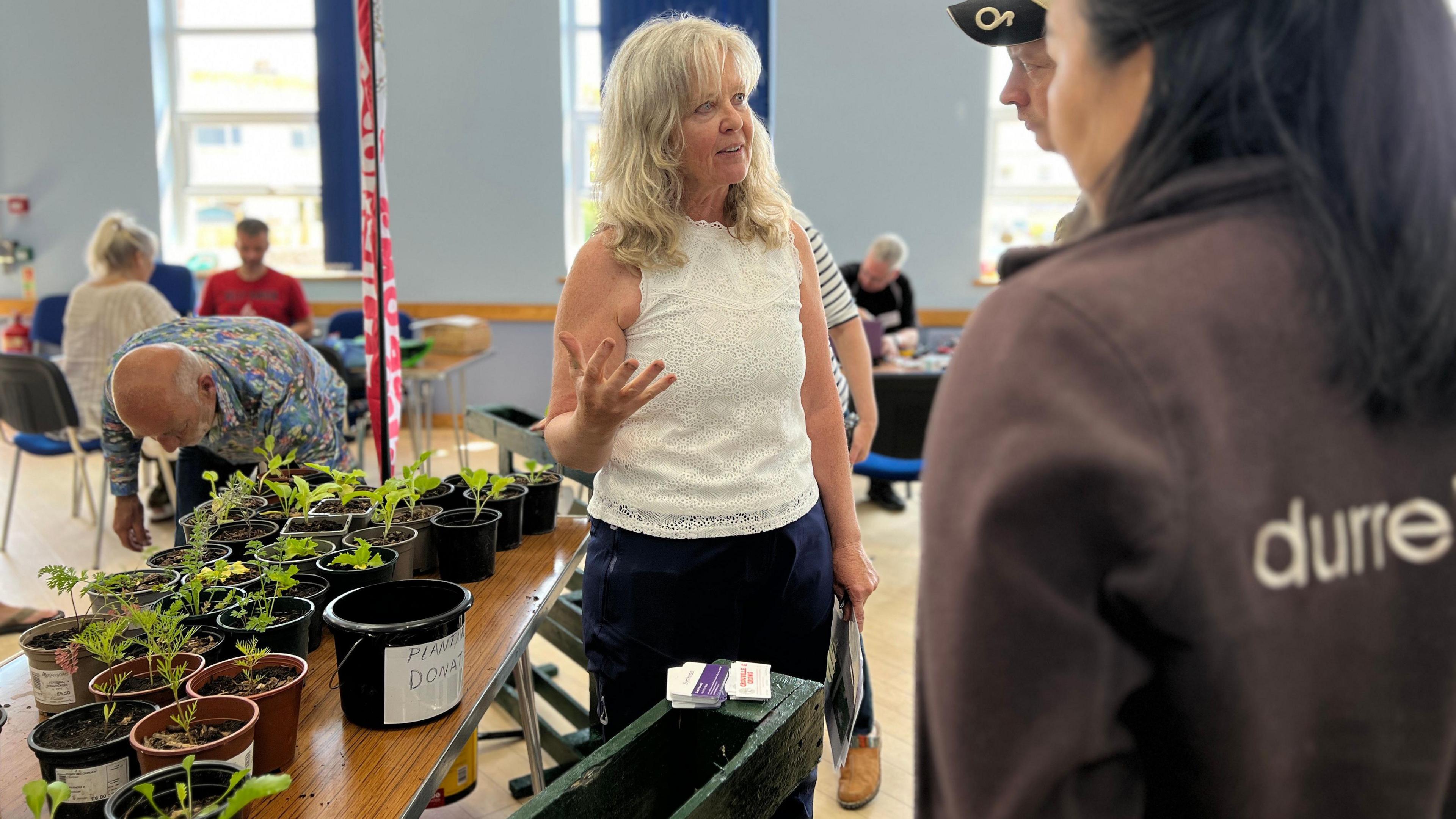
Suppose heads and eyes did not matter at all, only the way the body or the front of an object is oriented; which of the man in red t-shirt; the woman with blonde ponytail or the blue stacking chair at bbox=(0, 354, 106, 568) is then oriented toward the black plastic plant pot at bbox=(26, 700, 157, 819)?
the man in red t-shirt

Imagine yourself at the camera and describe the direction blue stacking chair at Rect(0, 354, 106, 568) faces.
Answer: facing away from the viewer and to the right of the viewer

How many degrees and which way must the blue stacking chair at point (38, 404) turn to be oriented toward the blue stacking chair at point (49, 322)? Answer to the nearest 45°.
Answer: approximately 45° to its left

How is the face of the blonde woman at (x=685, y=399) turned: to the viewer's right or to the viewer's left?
to the viewer's right

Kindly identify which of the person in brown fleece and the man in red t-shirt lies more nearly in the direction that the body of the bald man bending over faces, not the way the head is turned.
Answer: the person in brown fleece

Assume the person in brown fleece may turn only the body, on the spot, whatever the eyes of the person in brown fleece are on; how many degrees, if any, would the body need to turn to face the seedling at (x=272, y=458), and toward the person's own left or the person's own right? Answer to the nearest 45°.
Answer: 0° — they already face it
